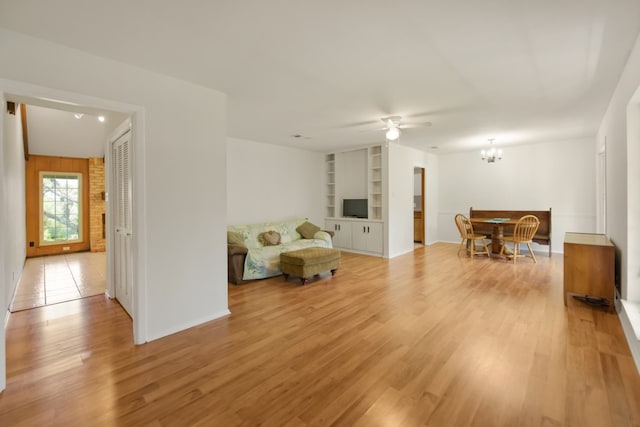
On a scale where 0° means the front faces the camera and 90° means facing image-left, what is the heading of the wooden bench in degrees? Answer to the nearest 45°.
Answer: approximately 0°

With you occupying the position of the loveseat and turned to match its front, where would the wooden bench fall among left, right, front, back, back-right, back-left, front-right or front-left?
front-left

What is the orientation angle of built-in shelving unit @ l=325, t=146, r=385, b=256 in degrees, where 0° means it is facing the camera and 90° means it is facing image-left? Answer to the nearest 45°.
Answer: approximately 45°

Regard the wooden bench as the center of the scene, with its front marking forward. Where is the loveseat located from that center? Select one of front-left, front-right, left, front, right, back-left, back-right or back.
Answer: front-right

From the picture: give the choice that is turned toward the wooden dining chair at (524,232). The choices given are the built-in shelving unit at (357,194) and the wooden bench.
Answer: the wooden bench

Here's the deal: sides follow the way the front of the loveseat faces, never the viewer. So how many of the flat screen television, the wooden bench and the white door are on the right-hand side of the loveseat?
1

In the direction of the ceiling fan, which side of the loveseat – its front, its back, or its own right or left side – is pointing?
front

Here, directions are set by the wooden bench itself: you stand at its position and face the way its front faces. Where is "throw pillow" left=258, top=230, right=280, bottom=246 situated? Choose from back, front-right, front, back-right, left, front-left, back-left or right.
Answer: front-right
